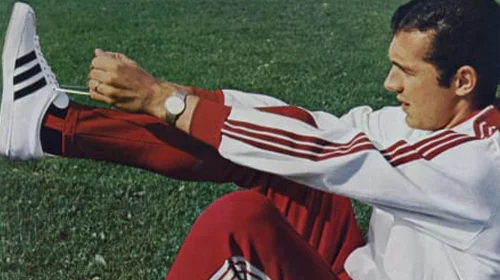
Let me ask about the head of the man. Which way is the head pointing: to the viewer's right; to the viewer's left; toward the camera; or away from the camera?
to the viewer's left

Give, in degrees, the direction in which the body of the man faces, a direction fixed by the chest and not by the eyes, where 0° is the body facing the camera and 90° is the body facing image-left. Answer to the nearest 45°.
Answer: approximately 90°
